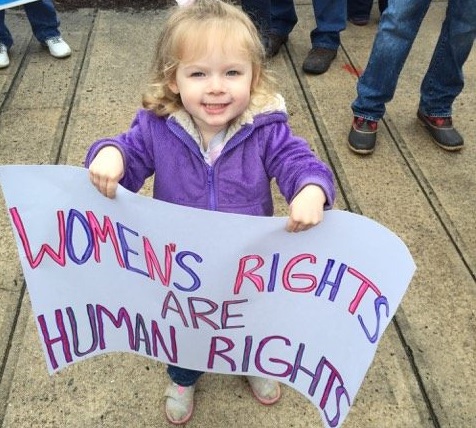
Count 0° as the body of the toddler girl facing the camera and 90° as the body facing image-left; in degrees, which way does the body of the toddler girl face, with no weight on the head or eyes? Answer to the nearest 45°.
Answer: approximately 0°
